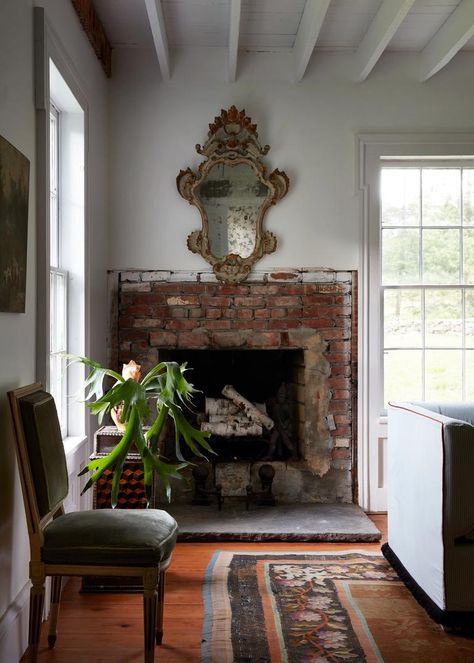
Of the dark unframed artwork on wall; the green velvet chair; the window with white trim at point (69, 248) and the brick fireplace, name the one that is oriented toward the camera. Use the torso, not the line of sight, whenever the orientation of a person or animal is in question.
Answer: the brick fireplace

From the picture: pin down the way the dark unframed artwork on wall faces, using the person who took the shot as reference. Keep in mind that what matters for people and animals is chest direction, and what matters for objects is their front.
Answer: facing to the right of the viewer

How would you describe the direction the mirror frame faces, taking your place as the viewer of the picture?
facing the viewer

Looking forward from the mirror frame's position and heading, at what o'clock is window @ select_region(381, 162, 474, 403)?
The window is roughly at 9 o'clock from the mirror frame.

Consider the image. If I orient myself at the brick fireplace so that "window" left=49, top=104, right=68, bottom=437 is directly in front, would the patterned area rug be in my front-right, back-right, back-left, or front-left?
front-left

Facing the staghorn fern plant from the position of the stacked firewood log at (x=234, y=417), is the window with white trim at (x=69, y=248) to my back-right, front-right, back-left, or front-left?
front-right

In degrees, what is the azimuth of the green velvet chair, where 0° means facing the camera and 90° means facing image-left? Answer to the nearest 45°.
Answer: approximately 270°

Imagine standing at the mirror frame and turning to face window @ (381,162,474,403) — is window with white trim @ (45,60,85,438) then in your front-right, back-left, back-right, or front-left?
back-right

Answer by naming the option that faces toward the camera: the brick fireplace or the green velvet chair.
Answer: the brick fireplace

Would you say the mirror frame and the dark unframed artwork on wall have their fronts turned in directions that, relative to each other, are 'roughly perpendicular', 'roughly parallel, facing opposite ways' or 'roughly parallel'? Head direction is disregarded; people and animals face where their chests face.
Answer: roughly perpendicular

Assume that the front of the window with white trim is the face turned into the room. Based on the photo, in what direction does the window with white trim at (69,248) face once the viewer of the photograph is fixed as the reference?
facing to the right of the viewer

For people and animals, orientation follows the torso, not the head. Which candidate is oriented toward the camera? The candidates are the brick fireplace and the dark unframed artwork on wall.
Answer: the brick fireplace
